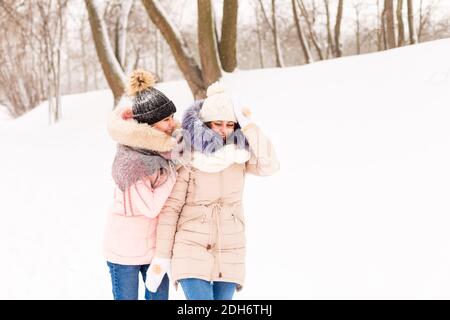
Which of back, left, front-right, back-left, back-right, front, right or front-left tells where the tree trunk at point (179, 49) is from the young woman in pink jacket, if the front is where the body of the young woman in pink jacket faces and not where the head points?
left

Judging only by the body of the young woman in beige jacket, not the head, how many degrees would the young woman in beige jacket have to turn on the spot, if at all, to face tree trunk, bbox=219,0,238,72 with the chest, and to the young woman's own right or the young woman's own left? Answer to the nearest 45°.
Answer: approximately 180°

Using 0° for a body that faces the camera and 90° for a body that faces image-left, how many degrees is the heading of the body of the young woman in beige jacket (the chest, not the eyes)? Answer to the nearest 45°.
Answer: approximately 0°

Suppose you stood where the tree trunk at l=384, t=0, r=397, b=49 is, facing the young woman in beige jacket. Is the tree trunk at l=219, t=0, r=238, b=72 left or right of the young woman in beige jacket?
right

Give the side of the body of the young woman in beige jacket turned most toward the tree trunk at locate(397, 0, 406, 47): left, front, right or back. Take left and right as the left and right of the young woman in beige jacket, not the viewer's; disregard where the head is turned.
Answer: back

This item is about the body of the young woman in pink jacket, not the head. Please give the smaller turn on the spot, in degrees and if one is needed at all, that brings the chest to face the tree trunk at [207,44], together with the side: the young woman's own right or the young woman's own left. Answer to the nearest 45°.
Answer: approximately 90° to the young woman's own left

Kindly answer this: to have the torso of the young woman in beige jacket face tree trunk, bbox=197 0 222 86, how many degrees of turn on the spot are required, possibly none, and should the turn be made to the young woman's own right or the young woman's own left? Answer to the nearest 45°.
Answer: approximately 180°

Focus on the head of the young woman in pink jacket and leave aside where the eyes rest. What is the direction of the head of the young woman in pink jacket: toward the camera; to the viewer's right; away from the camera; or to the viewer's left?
to the viewer's right

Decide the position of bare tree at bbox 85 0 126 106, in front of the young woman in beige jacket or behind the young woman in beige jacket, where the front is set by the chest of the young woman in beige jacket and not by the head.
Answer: behind
